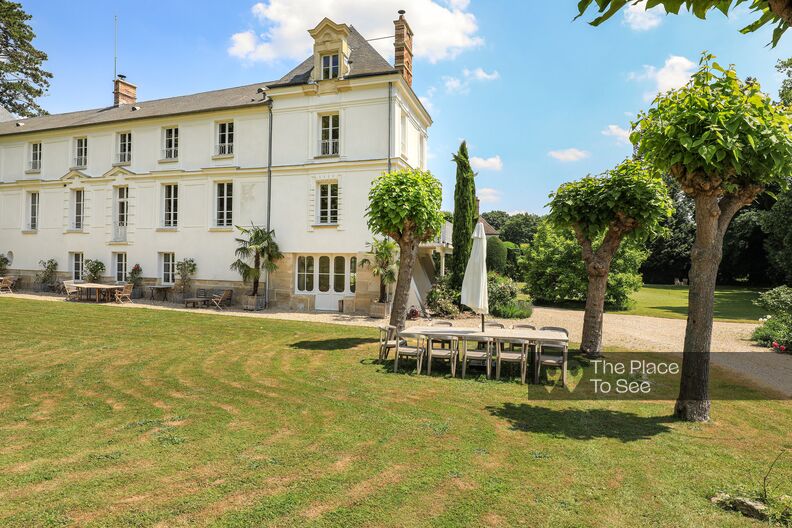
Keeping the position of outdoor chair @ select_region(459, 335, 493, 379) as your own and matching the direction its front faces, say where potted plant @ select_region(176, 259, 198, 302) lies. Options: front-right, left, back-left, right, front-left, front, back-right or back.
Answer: front-left

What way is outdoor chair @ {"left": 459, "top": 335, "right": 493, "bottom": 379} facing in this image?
away from the camera

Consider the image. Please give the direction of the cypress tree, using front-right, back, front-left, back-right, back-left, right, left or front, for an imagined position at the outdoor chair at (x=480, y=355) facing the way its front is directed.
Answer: front

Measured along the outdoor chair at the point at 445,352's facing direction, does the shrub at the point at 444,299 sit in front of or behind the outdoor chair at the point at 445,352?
in front

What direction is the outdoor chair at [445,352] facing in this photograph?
away from the camera

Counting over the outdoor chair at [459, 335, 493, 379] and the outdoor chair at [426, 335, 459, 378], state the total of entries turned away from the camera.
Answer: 2

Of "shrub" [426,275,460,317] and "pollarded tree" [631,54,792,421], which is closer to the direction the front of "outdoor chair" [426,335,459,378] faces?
the shrub

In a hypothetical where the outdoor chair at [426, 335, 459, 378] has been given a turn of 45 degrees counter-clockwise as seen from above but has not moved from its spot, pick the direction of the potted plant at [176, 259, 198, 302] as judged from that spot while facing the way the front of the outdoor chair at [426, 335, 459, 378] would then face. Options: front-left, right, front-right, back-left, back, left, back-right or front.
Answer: front

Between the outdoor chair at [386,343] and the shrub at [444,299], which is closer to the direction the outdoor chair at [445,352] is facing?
the shrub

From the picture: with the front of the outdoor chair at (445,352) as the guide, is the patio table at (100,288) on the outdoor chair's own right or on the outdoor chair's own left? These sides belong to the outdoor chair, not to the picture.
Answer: on the outdoor chair's own left
